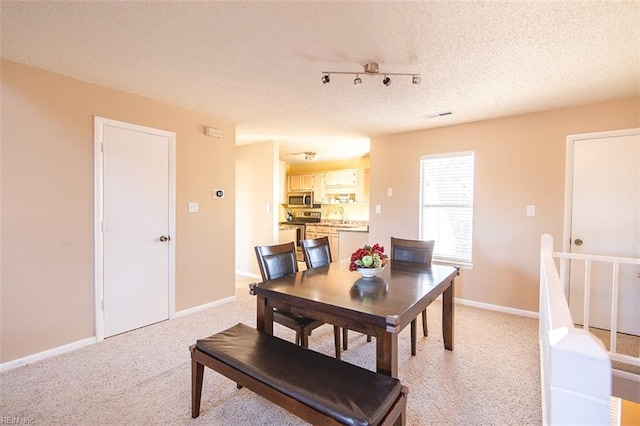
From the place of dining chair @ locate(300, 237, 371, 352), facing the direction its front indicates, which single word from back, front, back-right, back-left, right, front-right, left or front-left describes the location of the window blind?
left

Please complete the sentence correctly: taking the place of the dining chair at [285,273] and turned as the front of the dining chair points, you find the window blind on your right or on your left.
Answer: on your left

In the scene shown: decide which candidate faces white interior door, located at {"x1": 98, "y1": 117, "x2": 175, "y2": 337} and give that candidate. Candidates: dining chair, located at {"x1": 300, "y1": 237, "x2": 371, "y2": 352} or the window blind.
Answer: the window blind

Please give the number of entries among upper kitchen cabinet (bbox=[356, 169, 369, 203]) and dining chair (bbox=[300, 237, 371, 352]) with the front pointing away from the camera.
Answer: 0

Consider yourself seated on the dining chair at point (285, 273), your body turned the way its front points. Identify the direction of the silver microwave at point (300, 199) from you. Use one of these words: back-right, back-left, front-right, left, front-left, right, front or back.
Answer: back-left

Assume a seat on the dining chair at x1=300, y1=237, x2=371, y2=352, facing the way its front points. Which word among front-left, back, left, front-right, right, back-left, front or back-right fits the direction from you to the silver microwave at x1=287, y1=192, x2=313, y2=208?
back-left

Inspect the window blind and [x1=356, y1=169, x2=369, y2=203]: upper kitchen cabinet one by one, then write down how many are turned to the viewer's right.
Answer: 0

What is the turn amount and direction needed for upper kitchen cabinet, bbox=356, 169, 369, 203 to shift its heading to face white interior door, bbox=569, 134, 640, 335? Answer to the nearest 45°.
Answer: approximately 90° to its left

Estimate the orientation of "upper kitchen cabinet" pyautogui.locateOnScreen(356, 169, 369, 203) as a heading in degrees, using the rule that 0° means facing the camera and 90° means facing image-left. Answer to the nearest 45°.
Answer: approximately 45°

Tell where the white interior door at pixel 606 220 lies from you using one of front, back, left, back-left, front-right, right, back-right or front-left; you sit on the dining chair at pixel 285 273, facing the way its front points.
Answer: front-left

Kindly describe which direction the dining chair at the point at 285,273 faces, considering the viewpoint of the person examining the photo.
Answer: facing the viewer and to the right of the viewer
